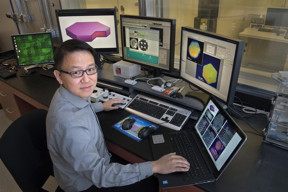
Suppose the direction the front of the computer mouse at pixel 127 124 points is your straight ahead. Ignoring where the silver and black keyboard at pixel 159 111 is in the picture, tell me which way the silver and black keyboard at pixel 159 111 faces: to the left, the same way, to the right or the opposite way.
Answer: the opposite way

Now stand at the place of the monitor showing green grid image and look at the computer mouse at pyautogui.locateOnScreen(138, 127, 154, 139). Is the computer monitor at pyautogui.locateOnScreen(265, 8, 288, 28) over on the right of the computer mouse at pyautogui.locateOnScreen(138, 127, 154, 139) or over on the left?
left

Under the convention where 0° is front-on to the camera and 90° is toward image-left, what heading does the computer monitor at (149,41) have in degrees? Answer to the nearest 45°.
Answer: approximately 45°

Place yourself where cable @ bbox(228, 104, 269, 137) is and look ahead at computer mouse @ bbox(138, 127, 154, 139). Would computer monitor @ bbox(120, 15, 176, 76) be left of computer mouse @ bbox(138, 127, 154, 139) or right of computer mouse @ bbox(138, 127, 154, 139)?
right

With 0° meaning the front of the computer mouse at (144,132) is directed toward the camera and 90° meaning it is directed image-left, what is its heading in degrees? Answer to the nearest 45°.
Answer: approximately 225°

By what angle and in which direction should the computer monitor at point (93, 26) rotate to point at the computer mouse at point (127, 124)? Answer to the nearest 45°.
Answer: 0° — it already faces it
